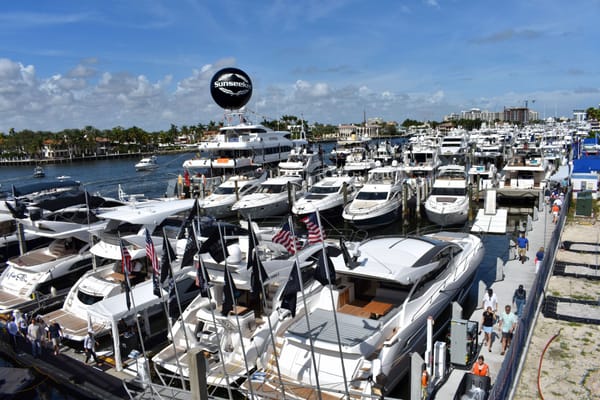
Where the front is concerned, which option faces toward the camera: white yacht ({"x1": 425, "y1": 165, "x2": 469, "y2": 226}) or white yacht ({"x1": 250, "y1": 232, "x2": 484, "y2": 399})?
white yacht ({"x1": 425, "y1": 165, "x2": 469, "y2": 226})

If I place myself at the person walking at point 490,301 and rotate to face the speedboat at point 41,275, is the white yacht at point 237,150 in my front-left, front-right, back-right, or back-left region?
front-right

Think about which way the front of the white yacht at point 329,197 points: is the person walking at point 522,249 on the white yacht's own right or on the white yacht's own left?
on the white yacht's own left

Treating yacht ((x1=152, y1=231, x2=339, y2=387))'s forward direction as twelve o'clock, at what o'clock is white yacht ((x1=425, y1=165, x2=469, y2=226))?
The white yacht is roughly at 12 o'clock from the yacht.

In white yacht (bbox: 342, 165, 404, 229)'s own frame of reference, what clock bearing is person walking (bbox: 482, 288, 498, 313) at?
The person walking is roughly at 10 o'clock from the white yacht.

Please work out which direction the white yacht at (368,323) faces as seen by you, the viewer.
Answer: facing away from the viewer and to the right of the viewer

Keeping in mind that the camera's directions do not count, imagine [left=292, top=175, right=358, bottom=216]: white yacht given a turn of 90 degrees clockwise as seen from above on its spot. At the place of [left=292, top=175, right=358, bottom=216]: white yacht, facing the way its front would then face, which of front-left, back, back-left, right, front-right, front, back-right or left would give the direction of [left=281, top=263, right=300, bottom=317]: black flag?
back-left

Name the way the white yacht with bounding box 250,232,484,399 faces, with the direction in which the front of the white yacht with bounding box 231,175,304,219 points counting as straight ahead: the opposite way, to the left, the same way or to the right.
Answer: the opposite way

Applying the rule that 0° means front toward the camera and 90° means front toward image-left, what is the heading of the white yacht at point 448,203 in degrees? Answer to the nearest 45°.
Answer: approximately 0°

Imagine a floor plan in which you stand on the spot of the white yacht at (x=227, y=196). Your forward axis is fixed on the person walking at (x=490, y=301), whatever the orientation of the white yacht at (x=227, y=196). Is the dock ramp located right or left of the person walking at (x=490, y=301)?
left

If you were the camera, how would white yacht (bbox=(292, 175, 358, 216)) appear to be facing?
facing the viewer and to the left of the viewer

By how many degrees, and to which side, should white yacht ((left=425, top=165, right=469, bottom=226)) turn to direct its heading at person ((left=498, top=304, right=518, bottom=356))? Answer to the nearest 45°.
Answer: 0° — it already faces them

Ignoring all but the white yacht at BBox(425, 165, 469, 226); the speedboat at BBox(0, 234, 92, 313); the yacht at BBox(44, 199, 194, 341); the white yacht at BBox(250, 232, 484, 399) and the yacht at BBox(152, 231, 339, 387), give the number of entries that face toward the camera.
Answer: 1

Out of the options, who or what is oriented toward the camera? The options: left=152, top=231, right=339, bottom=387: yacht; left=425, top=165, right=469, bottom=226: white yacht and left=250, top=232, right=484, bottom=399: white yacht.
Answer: left=425, top=165, right=469, bottom=226: white yacht

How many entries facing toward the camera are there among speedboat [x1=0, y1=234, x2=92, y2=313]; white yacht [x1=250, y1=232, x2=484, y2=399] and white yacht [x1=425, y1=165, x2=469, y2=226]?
1

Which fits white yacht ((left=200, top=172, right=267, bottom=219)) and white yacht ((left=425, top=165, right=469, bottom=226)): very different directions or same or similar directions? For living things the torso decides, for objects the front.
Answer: same or similar directions

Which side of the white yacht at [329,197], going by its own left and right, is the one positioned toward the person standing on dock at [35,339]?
front
